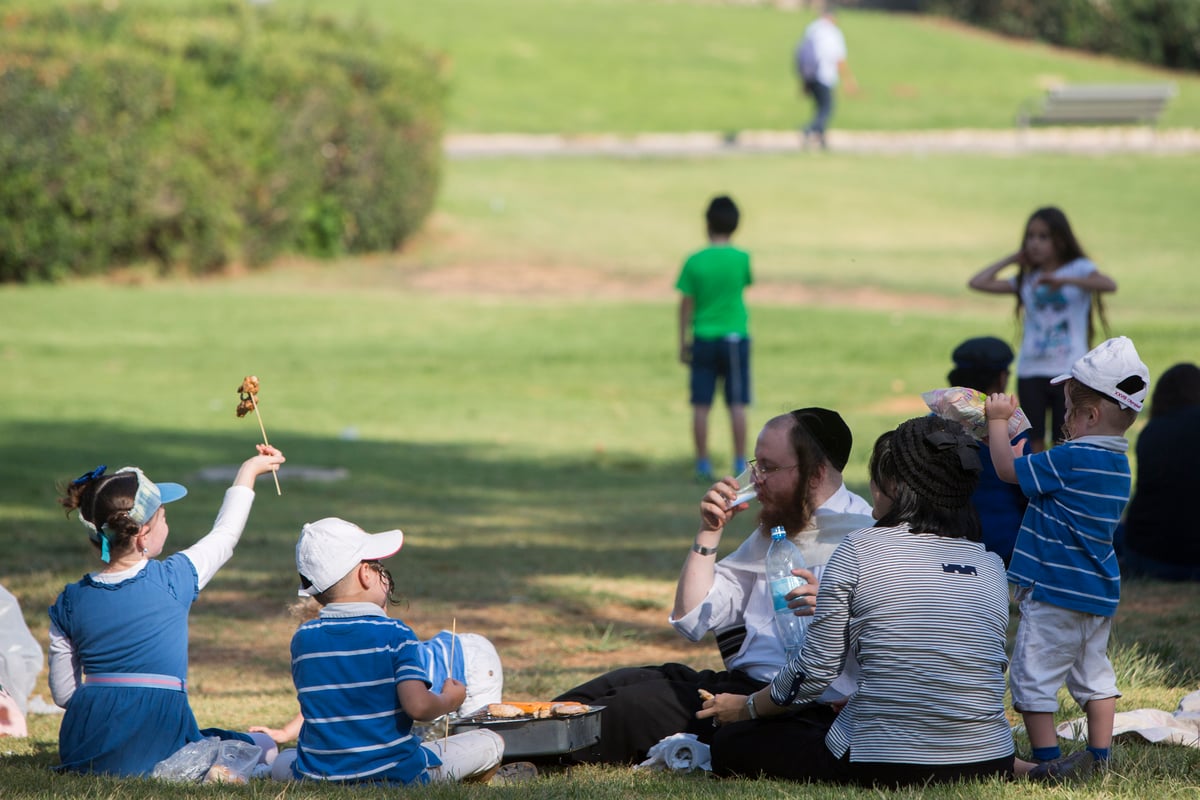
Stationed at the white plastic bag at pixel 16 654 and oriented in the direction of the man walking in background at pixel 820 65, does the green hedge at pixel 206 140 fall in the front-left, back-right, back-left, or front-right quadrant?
front-left

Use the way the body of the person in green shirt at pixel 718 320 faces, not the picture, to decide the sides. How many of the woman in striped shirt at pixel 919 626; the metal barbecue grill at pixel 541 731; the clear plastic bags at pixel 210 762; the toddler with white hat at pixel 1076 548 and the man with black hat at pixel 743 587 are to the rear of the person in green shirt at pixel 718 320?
5

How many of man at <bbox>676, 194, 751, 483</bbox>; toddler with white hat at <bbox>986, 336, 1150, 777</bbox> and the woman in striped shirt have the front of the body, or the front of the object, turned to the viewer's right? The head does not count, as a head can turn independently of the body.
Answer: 0

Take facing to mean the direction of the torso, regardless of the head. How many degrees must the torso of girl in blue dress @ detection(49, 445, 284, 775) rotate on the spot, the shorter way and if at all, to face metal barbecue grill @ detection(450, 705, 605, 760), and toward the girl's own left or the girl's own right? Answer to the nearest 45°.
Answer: approximately 45° to the girl's own right

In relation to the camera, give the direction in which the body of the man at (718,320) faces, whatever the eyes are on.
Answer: away from the camera

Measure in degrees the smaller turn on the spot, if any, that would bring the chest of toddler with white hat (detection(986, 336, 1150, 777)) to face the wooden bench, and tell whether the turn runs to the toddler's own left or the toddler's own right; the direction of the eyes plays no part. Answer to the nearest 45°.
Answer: approximately 45° to the toddler's own right

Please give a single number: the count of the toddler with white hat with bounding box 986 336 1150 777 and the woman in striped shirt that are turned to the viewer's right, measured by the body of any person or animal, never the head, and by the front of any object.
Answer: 0

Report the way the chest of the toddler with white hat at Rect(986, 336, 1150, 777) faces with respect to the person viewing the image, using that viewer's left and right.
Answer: facing away from the viewer and to the left of the viewer

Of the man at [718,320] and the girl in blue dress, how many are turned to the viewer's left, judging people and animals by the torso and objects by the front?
0

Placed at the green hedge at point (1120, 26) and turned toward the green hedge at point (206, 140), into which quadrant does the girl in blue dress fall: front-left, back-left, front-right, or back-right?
front-left

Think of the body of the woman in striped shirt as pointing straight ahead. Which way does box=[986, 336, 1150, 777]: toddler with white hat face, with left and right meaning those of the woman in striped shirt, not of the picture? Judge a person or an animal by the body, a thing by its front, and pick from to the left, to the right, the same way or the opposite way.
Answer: the same way

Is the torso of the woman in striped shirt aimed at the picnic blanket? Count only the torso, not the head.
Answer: no

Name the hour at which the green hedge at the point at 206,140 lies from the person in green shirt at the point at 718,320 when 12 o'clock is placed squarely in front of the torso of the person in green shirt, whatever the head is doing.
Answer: The green hedge is roughly at 11 o'clock from the person in green shirt.

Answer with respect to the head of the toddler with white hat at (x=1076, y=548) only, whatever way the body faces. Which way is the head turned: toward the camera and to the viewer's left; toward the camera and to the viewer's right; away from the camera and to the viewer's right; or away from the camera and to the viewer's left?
away from the camera and to the viewer's left

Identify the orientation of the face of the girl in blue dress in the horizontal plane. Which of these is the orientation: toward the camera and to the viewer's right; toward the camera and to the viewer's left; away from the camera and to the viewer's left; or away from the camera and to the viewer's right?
away from the camera and to the viewer's right

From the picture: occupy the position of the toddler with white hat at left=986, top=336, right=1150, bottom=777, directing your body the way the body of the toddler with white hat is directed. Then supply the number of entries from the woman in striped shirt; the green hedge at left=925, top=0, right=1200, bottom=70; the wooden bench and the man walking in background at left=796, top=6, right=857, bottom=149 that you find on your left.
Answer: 1

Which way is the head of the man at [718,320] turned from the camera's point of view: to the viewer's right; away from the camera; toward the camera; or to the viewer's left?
away from the camera

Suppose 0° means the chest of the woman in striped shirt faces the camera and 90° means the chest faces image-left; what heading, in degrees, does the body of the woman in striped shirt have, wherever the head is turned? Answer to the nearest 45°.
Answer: approximately 135°
